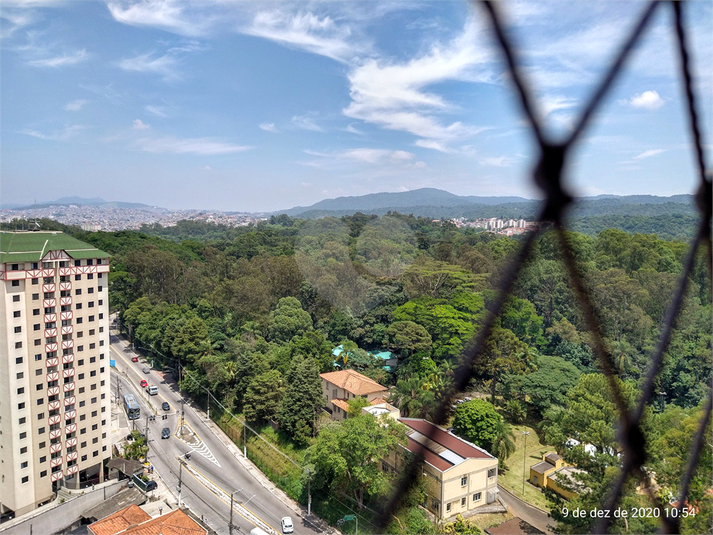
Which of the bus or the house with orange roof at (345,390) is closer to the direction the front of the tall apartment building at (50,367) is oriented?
the house with orange roof

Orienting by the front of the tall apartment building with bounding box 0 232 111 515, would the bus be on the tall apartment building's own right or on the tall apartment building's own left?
on the tall apartment building's own left

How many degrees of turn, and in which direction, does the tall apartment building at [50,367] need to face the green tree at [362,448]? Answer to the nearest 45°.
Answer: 0° — it already faces it

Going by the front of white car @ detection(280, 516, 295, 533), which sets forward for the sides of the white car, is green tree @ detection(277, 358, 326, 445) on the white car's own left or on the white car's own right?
on the white car's own right

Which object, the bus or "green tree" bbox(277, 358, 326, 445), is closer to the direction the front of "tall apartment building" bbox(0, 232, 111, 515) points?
the green tree

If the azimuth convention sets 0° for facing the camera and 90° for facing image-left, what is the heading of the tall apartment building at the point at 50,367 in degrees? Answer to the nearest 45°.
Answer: approximately 315°

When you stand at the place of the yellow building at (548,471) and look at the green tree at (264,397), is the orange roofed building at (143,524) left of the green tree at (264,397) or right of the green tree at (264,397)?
left
